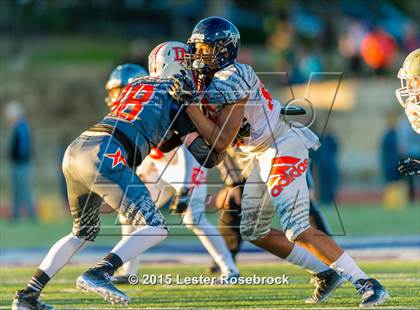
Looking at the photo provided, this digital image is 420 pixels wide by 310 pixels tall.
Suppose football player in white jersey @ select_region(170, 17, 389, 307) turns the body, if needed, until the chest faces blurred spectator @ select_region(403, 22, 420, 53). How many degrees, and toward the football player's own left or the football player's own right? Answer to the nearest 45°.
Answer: approximately 90° to the football player's own right

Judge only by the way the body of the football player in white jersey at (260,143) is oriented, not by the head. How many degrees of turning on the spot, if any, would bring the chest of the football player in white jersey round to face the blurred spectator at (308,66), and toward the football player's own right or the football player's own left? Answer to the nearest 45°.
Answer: approximately 90° to the football player's own right

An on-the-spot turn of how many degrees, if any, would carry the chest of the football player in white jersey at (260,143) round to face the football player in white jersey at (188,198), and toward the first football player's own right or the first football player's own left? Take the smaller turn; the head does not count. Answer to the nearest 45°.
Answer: approximately 45° to the first football player's own right

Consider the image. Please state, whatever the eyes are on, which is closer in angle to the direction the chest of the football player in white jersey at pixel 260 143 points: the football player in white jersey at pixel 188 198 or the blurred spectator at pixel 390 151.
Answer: the football player in white jersey

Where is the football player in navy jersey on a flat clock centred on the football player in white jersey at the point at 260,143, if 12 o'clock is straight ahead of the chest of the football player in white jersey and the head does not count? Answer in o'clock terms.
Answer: The football player in navy jersey is roughly at 11 o'clock from the football player in white jersey.

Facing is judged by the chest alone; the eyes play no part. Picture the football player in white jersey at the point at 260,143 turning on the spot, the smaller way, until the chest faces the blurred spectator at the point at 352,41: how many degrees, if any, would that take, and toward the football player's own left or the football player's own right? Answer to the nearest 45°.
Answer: approximately 90° to the football player's own right

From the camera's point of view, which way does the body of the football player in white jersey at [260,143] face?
to the viewer's left

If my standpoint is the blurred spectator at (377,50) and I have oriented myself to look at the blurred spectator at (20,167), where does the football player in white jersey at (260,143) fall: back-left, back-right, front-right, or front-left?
front-left

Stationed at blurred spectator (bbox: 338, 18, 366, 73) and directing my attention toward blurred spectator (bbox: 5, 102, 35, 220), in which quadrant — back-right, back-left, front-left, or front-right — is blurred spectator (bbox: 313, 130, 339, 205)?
front-left
